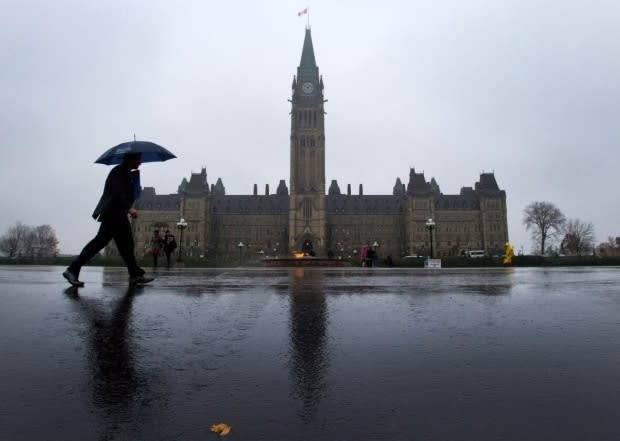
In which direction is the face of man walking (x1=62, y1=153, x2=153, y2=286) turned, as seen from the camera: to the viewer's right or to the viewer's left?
to the viewer's right

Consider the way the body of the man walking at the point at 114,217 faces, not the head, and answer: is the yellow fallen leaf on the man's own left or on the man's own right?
on the man's own right

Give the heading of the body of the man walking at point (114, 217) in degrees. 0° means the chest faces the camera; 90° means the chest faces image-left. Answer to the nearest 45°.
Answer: approximately 270°
